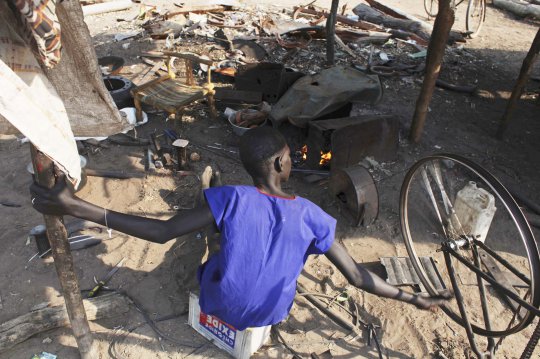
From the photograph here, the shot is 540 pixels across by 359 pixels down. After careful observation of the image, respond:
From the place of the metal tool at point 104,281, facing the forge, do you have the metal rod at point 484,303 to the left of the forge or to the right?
right

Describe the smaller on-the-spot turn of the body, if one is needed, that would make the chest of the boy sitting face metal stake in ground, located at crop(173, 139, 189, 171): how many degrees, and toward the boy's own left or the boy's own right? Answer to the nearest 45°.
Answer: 0° — they already face it

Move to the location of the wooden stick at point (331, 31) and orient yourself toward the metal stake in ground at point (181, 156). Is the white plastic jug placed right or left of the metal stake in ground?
left

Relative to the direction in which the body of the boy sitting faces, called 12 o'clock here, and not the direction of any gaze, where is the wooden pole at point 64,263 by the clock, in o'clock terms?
The wooden pole is roughly at 9 o'clock from the boy sitting.

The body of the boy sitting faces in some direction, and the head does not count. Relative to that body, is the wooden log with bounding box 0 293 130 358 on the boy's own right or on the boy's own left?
on the boy's own left

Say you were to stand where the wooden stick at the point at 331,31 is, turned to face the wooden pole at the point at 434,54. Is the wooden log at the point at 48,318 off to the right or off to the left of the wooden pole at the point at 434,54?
right

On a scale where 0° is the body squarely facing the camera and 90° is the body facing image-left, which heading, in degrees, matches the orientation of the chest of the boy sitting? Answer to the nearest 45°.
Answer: approximately 180°

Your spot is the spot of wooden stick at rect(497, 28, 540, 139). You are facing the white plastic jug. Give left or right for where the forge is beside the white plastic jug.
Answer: right

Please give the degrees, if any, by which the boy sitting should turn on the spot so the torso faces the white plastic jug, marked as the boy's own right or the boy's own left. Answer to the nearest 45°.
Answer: approximately 45° to the boy's own right

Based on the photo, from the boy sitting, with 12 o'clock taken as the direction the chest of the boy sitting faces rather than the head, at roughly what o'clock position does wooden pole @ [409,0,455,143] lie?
The wooden pole is roughly at 1 o'clock from the boy sitting.

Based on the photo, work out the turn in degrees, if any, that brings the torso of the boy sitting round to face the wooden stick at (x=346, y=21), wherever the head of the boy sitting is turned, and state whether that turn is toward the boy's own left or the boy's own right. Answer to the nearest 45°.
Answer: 0° — they already face it
